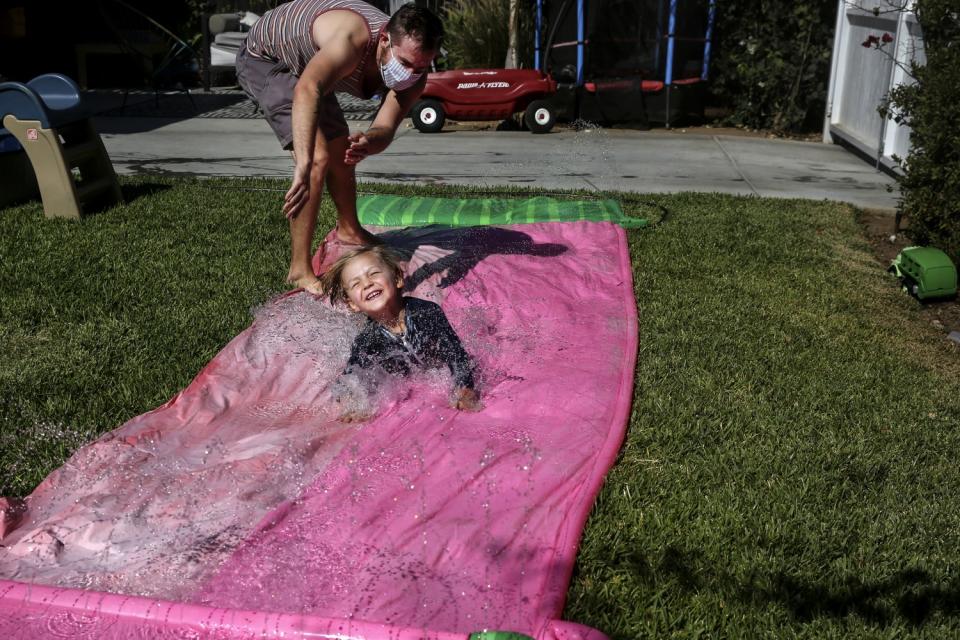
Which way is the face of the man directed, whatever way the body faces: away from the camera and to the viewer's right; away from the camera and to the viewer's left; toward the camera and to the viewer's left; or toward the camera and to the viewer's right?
toward the camera and to the viewer's right

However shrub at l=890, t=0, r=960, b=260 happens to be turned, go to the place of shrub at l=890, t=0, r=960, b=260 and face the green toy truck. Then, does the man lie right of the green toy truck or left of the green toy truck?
right
